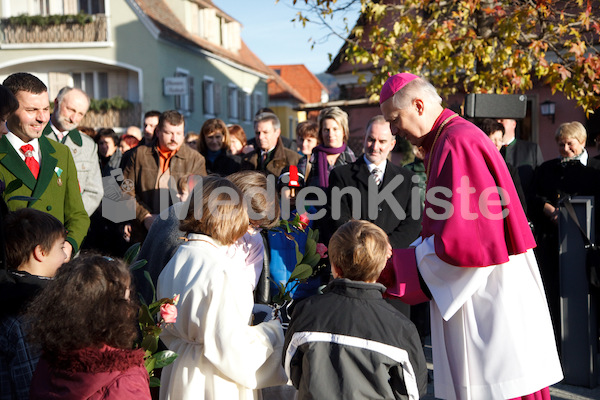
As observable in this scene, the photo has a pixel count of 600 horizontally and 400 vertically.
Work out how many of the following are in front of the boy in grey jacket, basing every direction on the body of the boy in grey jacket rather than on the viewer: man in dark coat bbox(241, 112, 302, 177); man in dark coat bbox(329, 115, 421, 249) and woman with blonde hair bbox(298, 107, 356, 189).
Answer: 3

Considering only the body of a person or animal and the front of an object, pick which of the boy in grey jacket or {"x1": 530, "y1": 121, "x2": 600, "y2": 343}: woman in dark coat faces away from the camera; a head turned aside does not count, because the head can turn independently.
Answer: the boy in grey jacket

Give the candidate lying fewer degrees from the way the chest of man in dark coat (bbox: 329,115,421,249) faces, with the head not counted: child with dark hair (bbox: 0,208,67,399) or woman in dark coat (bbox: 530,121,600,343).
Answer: the child with dark hair

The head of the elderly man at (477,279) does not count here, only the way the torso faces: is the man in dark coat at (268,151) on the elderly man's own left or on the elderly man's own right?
on the elderly man's own right

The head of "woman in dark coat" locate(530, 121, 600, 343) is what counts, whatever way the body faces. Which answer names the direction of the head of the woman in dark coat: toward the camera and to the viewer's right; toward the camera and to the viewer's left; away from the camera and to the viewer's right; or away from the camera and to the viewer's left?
toward the camera and to the viewer's left

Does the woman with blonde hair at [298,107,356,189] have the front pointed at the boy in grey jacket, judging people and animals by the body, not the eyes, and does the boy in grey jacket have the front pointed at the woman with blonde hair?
yes

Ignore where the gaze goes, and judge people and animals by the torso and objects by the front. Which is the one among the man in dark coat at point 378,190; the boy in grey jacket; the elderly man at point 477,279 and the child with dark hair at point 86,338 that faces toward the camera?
the man in dark coat

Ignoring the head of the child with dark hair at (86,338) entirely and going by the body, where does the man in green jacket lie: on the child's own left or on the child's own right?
on the child's own left

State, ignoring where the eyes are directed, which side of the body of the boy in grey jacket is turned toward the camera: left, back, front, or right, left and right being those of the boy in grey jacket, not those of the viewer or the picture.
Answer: back

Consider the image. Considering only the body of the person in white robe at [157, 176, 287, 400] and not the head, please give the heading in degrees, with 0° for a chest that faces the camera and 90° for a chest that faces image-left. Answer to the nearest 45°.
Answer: approximately 225°

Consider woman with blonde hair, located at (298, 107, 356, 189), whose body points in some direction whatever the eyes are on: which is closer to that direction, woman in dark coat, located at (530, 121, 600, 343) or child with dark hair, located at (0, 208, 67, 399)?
the child with dark hair

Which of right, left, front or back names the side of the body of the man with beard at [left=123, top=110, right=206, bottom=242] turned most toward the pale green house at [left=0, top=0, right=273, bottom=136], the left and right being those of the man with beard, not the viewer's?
back

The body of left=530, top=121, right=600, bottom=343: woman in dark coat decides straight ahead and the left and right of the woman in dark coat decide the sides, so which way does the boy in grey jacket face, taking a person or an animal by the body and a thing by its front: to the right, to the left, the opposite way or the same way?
the opposite way

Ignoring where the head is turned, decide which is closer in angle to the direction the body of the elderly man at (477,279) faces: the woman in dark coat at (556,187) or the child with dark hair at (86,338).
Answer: the child with dark hair

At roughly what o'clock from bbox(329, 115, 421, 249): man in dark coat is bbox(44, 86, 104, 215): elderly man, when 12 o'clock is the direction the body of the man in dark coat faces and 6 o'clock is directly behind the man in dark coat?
The elderly man is roughly at 3 o'clock from the man in dark coat.

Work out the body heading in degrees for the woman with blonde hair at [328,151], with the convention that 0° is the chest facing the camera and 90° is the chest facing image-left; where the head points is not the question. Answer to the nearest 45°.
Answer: approximately 0°

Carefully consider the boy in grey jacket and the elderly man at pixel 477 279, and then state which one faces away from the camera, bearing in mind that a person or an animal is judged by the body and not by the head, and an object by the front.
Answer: the boy in grey jacket
